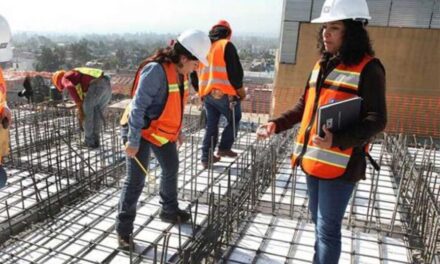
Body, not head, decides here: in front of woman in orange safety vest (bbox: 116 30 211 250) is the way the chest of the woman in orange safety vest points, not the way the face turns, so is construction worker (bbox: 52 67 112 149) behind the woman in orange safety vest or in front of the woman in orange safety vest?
behind

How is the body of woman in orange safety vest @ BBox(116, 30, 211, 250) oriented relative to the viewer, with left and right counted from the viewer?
facing the viewer and to the right of the viewer

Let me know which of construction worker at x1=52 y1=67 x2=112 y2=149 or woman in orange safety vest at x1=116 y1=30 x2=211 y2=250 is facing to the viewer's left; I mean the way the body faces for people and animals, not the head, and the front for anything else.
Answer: the construction worker

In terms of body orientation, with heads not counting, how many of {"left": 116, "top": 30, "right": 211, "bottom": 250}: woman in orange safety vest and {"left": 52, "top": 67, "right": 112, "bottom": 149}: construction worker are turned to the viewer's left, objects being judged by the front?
1

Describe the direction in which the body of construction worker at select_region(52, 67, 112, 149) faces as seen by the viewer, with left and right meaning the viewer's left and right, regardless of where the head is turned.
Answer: facing to the left of the viewer

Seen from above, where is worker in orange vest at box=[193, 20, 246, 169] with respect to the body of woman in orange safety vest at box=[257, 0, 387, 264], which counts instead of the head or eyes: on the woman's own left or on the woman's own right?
on the woman's own right

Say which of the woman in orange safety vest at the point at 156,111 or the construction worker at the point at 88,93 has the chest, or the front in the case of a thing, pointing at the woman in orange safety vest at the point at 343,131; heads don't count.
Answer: the woman in orange safety vest at the point at 156,111

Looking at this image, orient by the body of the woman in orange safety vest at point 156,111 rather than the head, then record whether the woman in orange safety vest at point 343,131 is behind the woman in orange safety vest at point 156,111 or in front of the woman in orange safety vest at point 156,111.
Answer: in front

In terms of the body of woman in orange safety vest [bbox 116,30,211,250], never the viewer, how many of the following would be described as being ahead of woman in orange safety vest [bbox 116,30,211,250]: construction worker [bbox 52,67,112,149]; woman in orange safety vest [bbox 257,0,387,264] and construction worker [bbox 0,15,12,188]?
1
